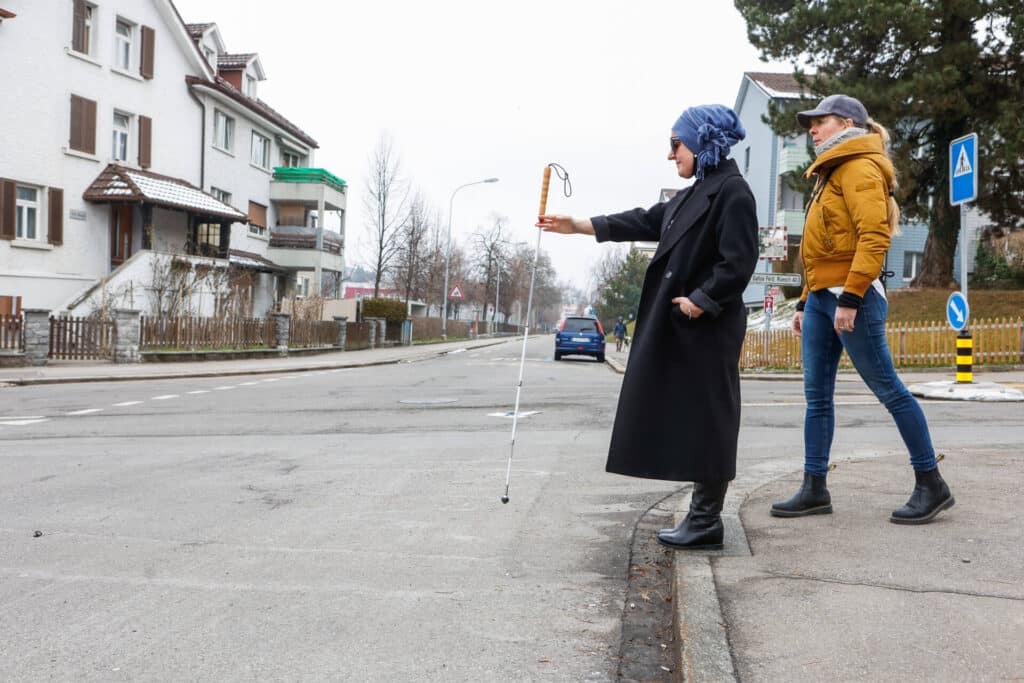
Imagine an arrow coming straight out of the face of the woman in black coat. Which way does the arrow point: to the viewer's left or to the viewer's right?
to the viewer's left

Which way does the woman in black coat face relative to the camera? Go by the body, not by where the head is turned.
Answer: to the viewer's left

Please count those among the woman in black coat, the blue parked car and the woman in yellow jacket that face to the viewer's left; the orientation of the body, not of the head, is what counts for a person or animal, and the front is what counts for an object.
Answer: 2

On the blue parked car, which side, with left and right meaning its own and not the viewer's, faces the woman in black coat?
back

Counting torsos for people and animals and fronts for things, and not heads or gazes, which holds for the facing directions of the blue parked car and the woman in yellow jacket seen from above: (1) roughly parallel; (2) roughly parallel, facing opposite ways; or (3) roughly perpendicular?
roughly perpendicular

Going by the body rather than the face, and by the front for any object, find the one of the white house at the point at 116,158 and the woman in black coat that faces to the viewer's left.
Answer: the woman in black coat

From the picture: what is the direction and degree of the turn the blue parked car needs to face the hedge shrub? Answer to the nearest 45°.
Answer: approximately 45° to its left

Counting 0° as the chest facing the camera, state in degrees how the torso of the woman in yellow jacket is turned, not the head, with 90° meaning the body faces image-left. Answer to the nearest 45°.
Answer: approximately 90°

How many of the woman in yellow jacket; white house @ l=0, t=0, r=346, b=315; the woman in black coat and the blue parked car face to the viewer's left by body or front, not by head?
2

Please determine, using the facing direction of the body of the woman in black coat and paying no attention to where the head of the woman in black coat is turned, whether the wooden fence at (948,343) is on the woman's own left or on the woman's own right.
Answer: on the woman's own right
